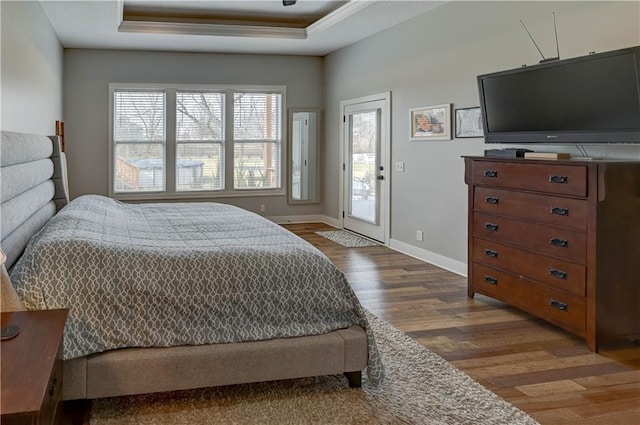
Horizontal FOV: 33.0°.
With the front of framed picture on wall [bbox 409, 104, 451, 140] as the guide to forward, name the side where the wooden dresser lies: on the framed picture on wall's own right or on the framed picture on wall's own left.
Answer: on the framed picture on wall's own left

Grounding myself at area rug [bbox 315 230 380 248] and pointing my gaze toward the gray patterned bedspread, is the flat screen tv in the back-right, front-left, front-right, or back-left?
front-left

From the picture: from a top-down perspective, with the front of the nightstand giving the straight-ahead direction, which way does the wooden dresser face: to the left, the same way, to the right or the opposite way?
the opposite way

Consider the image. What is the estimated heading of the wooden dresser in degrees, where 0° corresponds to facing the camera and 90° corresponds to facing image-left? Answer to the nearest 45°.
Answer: approximately 45°

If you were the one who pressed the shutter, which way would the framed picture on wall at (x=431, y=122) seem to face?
facing the viewer and to the left of the viewer

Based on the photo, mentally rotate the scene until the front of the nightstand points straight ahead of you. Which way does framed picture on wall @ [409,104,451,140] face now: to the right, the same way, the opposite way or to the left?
the opposite way

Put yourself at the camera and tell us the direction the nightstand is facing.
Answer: facing to the right of the viewer

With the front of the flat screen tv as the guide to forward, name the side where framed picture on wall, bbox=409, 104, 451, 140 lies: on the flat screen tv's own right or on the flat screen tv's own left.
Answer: on the flat screen tv's own right

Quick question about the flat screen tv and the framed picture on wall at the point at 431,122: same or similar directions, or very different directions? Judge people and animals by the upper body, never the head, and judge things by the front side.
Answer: same or similar directions

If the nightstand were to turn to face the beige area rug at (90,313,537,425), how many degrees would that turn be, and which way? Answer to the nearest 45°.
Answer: approximately 45° to its left
